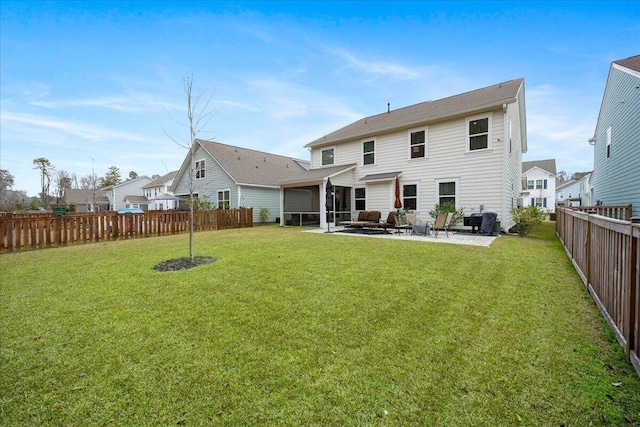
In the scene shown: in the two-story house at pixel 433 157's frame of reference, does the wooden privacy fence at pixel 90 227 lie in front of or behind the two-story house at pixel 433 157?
behind

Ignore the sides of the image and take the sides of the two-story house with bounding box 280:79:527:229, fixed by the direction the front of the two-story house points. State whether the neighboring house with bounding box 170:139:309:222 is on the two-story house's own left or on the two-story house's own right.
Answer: on the two-story house's own left

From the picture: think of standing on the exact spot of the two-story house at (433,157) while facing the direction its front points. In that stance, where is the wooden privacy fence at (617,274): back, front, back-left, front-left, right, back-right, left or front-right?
back-right

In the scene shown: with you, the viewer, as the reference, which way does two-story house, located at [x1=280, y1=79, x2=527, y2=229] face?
facing away from the viewer and to the right of the viewer

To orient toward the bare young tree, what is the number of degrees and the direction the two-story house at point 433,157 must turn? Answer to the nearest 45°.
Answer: approximately 180°

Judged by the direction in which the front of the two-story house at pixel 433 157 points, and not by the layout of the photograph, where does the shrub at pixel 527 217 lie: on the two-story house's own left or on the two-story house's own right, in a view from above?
on the two-story house's own right

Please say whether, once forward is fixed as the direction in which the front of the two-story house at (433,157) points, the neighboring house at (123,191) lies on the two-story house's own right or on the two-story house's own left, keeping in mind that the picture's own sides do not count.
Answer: on the two-story house's own left
